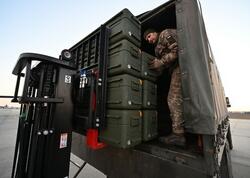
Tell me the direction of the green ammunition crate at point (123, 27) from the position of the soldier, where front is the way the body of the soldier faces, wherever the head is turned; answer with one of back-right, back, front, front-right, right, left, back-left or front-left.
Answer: front-left

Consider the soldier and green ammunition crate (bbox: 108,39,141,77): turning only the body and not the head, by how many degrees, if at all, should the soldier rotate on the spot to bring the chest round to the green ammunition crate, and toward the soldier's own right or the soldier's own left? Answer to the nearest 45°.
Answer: approximately 45° to the soldier's own left

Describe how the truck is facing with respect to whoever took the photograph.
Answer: facing away from the viewer and to the right of the viewer

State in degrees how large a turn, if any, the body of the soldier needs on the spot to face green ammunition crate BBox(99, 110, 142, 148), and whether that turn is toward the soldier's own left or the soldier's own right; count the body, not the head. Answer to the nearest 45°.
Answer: approximately 45° to the soldier's own left

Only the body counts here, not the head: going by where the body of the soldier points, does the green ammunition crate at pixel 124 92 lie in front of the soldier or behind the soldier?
in front

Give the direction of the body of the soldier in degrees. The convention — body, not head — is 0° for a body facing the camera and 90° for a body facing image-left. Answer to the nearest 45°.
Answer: approximately 90°
